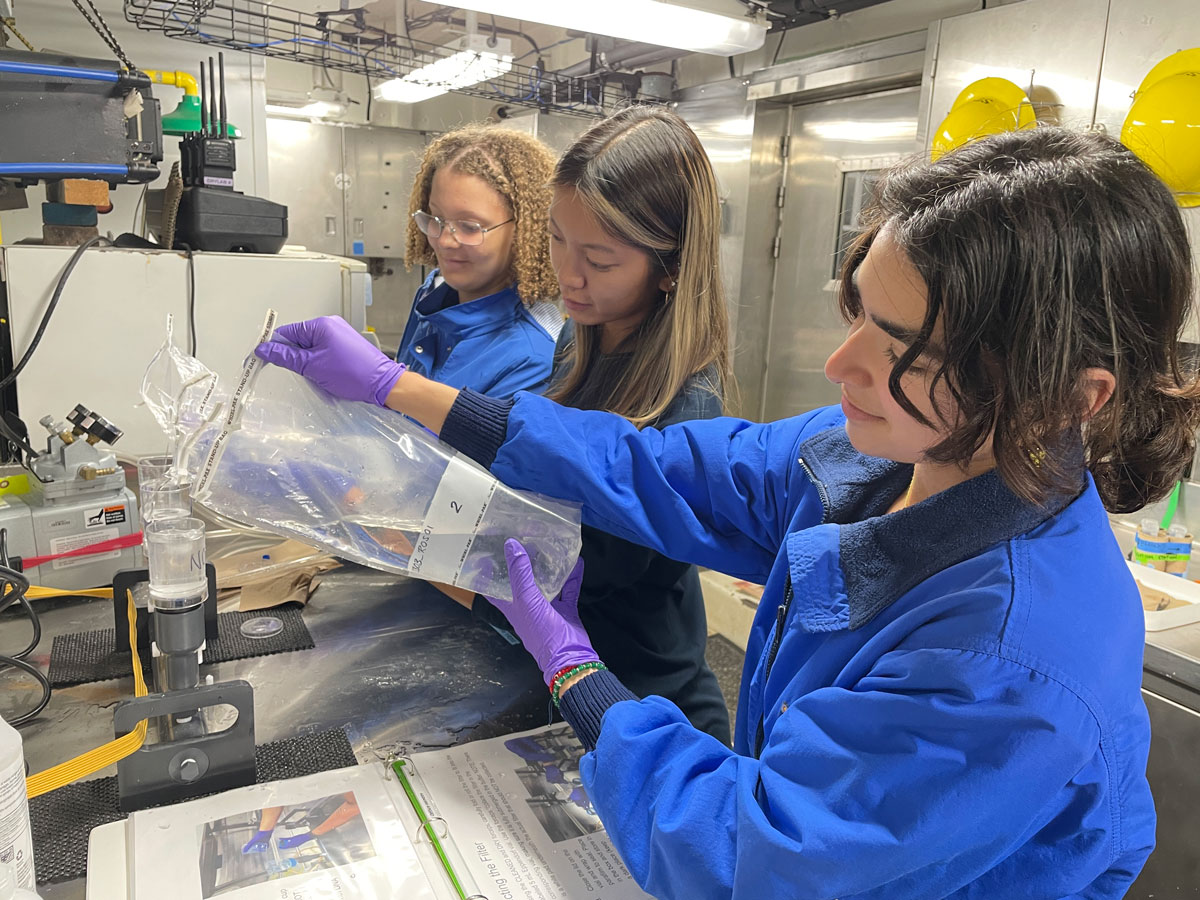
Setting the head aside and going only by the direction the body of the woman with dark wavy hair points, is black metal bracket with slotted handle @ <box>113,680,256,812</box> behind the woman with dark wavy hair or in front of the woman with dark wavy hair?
in front

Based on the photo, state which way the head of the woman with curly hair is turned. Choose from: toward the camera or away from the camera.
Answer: toward the camera

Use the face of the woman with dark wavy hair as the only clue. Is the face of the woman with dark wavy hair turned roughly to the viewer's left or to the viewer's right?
to the viewer's left

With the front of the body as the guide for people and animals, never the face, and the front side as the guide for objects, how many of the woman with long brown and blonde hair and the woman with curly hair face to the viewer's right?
0

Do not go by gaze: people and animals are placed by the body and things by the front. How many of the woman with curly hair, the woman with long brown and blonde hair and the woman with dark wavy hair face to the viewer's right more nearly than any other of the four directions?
0

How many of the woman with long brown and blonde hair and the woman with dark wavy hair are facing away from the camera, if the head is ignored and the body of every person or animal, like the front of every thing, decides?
0

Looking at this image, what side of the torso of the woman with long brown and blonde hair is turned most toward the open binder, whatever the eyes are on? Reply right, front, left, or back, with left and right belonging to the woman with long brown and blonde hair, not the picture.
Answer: front

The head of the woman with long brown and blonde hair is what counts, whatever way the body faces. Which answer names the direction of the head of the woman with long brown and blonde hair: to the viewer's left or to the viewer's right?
to the viewer's left

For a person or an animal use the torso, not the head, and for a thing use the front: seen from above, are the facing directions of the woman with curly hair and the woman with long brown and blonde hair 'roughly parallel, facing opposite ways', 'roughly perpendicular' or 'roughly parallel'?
roughly parallel

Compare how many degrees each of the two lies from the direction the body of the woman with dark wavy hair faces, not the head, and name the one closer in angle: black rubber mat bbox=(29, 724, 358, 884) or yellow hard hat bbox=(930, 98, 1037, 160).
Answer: the black rubber mat

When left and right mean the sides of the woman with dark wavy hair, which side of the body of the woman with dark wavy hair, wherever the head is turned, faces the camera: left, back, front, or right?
left

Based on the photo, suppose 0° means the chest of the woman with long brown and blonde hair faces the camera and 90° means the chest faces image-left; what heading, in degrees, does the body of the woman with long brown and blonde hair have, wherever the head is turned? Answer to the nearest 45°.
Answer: approximately 45°

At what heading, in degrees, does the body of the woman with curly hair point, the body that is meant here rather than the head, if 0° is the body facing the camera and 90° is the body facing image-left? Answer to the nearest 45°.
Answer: approximately 45°
